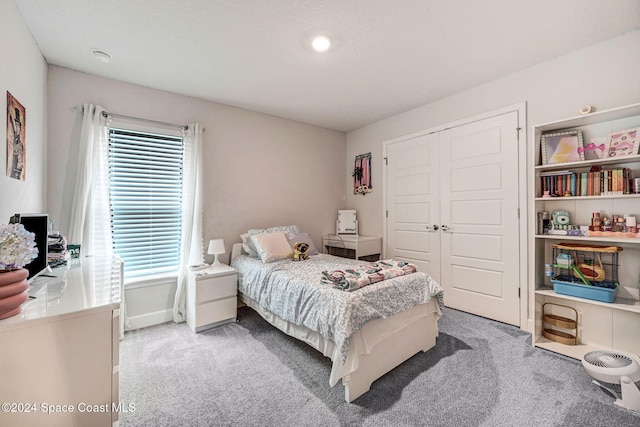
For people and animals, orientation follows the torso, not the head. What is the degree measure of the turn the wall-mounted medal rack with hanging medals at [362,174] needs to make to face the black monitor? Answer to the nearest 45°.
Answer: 0° — it already faces it

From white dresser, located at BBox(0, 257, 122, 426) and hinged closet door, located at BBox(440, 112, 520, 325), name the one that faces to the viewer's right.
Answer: the white dresser

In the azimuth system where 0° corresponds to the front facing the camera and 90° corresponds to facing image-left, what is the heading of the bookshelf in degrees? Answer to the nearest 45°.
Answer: approximately 45°

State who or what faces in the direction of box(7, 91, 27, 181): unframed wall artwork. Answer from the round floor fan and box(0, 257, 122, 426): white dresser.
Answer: the round floor fan

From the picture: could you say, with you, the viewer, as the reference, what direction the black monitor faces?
facing the viewer and to the right of the viewer

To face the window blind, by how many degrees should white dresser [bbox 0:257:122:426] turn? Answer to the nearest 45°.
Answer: approximately 90° to its left

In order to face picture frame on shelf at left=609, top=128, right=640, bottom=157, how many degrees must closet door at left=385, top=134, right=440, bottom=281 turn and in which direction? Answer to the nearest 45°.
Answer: approximately 90° to its left

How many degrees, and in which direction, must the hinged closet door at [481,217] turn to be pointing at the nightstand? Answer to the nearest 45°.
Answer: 0° — it already faces it

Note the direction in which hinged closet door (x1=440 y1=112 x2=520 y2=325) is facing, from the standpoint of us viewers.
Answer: facing the viewer and to the left of the viewer

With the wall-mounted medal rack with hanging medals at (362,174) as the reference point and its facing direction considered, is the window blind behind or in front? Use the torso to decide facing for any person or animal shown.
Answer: in front

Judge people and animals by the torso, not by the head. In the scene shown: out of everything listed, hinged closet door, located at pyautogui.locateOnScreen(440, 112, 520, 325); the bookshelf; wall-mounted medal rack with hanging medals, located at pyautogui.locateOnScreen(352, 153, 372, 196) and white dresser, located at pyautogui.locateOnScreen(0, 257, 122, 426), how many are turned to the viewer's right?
1

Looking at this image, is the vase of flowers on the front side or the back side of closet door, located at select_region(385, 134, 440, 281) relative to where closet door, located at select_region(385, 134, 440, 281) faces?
on the front side

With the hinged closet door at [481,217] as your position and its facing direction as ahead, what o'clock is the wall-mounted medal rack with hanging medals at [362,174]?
The wall-mounted medal rack with hanging medals is roughly at 2 o'clock from the hinged closet door.

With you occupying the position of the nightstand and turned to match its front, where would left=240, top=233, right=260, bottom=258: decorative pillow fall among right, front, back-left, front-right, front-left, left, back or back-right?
left

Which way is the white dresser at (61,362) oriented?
to the viewer's right
